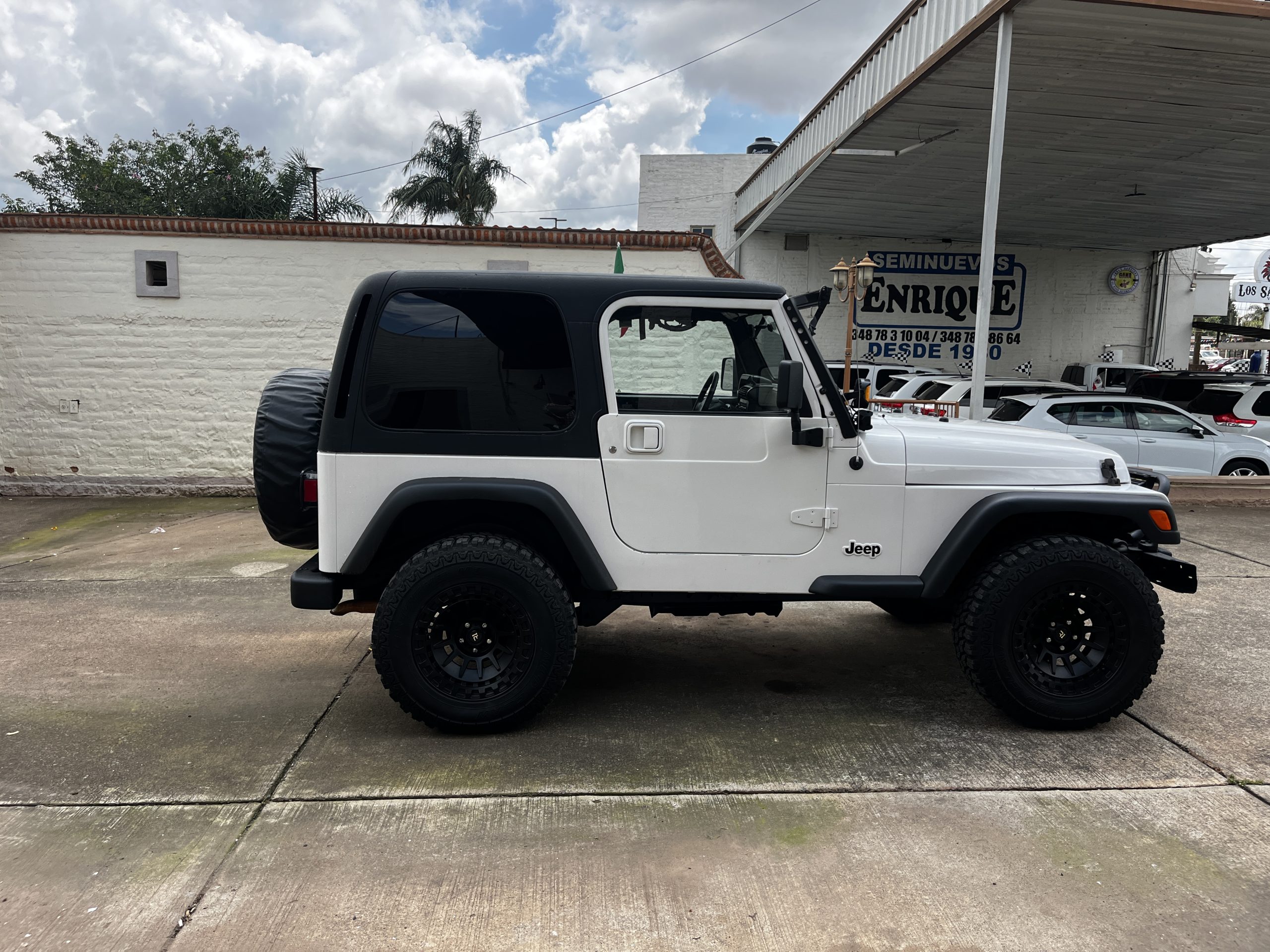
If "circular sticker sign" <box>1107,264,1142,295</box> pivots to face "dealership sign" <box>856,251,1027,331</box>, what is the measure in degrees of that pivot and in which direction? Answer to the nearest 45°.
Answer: approximately 45° to its right

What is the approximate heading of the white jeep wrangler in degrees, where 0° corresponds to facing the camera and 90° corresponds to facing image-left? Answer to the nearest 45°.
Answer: approximately 270°

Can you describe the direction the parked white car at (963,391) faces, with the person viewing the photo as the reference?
facing away from the viewer and to the right of the viewer

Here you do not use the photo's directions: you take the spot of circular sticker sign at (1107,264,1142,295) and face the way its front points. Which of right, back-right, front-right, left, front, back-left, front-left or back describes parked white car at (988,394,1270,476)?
front

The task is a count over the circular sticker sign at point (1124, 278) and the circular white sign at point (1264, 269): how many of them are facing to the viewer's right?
0

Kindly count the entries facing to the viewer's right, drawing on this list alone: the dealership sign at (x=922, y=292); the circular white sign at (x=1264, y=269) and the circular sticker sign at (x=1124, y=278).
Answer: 0

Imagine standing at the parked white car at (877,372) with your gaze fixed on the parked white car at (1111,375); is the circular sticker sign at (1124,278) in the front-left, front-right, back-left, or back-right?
front-left

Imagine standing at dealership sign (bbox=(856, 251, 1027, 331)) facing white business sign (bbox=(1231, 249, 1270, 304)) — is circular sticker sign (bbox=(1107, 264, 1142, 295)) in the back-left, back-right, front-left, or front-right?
front-right

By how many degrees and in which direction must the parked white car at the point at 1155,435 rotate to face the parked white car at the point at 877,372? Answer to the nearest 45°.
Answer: approximately 90° to its left

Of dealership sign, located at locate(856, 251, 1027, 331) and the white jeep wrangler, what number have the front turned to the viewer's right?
1

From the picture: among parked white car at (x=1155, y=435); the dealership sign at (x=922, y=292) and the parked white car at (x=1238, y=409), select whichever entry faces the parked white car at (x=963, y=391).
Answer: the dealership sign

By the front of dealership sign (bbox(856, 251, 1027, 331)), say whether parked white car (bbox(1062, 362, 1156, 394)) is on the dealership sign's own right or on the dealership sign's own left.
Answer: on the dealership sign's own left

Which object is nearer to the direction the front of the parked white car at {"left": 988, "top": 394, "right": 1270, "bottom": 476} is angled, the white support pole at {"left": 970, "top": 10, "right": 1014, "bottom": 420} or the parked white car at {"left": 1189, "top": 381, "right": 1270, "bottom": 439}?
the parked white car

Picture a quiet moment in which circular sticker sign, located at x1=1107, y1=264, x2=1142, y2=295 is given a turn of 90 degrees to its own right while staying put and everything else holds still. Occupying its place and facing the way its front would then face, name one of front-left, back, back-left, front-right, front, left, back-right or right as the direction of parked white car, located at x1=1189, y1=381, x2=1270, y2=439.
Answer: left

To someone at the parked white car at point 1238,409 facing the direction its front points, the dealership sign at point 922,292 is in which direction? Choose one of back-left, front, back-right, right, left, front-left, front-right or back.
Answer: left

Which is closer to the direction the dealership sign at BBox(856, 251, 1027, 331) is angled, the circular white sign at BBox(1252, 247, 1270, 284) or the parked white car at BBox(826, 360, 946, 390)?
the parked white car
